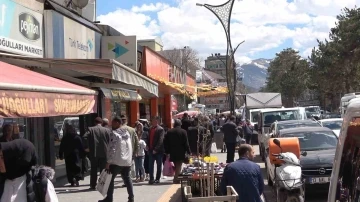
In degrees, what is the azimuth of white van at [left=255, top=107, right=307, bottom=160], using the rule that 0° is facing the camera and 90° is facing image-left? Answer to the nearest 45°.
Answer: approximately 0°

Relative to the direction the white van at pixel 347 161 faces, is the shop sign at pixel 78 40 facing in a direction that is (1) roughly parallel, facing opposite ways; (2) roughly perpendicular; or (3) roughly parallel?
roughly perpendicular

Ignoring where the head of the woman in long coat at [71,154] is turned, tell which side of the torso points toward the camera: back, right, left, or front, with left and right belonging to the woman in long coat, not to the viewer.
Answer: back

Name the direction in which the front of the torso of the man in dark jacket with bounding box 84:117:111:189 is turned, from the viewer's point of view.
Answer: away from the camera

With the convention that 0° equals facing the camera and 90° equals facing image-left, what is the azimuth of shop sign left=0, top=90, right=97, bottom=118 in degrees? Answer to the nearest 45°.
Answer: approximately 315°

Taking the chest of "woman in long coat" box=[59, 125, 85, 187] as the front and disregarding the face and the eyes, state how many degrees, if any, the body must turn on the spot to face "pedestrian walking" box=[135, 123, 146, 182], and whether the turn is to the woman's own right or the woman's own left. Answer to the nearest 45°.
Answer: approximately 90° to the woman's own right

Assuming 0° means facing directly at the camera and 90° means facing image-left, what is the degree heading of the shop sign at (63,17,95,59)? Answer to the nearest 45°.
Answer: approximately 315°
